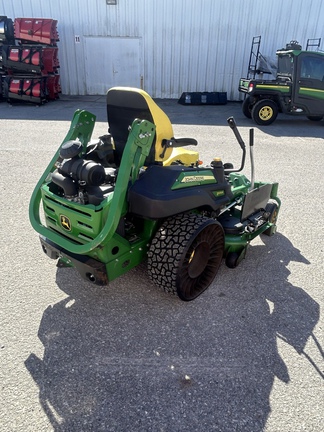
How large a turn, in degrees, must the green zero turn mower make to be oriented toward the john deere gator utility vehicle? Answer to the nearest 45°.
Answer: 0° — it already faces it

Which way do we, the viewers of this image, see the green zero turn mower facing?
facing away from the viewer and to the right of the viewer
